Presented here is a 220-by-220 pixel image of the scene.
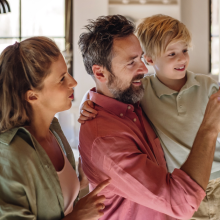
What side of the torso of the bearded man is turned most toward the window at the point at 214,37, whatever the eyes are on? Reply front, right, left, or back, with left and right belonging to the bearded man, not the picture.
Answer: left

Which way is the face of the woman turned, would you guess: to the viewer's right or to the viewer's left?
to the viewer's right

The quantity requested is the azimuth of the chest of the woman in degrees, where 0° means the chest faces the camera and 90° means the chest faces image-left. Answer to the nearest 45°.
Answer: approximately 270°

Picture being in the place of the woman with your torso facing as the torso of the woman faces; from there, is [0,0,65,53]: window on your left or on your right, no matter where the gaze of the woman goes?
on your left
